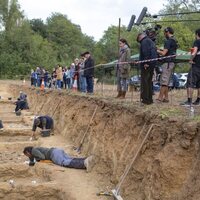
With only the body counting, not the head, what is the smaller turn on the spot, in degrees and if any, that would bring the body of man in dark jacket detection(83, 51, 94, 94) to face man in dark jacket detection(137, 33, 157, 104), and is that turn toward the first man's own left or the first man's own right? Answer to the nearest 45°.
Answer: approximately 90° to the first man's own left

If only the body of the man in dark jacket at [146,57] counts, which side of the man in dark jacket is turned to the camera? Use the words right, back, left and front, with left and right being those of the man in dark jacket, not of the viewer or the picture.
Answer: left

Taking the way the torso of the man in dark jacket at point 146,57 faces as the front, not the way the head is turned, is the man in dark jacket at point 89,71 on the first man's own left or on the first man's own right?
on the first man's own right
